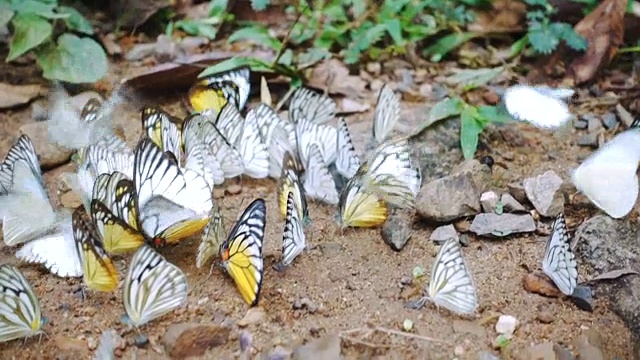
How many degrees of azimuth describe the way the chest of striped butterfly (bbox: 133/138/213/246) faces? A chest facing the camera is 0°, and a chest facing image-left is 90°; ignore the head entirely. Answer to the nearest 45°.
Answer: approximately 90°

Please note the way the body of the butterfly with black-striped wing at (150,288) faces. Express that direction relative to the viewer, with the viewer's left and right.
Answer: facing to the left of the viewer

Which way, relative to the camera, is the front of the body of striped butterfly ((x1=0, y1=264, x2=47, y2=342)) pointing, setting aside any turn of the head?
to the viewer's right

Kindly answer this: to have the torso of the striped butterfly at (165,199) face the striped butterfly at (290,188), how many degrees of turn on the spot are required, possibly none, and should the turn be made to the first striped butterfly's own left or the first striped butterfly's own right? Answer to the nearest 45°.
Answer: approximately 180°

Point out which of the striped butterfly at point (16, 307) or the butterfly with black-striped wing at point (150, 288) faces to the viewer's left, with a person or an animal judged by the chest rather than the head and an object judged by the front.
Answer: the butterfly with black-striped wing
